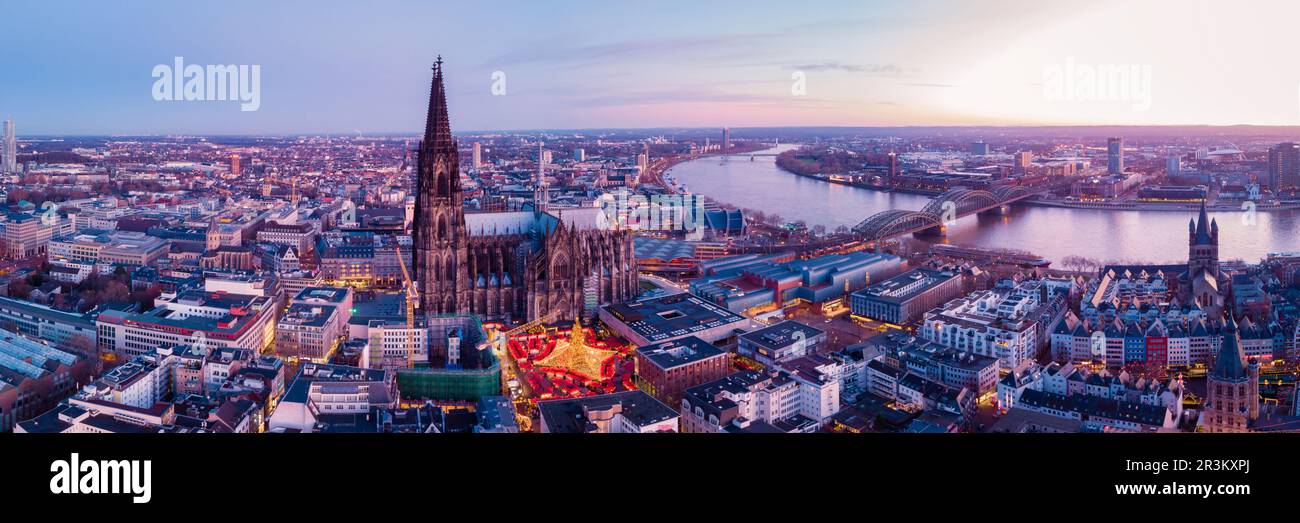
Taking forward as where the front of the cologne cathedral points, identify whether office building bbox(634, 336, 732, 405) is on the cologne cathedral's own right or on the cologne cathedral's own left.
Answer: on the cologne cathedral's own left

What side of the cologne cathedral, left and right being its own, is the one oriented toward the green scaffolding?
left

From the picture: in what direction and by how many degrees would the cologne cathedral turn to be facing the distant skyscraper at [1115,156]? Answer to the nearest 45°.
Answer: approximately 135° to its right

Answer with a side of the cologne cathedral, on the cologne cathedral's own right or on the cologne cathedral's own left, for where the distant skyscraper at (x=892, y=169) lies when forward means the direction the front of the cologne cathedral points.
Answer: on the cologne cathedral's own right

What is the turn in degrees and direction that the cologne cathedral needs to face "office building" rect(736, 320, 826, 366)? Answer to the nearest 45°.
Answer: approximately 135° to its left

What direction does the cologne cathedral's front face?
to the viewer's left
